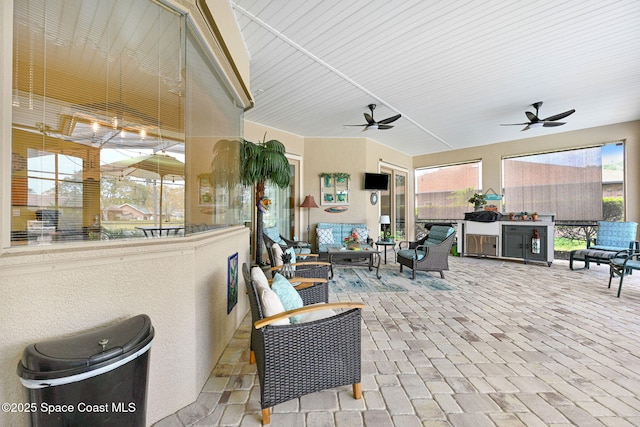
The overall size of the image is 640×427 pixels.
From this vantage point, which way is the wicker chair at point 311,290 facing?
to the viewer's right

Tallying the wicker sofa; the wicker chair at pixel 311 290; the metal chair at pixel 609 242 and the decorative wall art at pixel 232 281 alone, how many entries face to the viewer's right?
2

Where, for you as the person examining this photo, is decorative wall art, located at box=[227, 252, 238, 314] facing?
facing to the right of the viewer

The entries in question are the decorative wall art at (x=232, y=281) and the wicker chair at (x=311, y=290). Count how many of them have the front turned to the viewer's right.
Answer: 2

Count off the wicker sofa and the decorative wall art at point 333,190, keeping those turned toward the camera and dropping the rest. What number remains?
2

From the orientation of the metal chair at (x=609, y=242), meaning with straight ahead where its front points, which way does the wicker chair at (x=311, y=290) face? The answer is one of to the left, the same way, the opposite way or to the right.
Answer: the opposite way

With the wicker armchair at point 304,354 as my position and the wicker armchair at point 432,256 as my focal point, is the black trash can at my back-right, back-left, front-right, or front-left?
back-left

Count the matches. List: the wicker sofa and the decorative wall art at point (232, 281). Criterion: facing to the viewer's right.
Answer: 1

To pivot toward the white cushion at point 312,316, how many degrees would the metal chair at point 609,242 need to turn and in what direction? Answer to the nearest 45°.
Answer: approximately 45° to its left

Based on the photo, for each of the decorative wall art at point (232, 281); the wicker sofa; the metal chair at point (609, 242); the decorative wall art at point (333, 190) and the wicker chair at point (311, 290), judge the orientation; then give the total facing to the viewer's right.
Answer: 2
